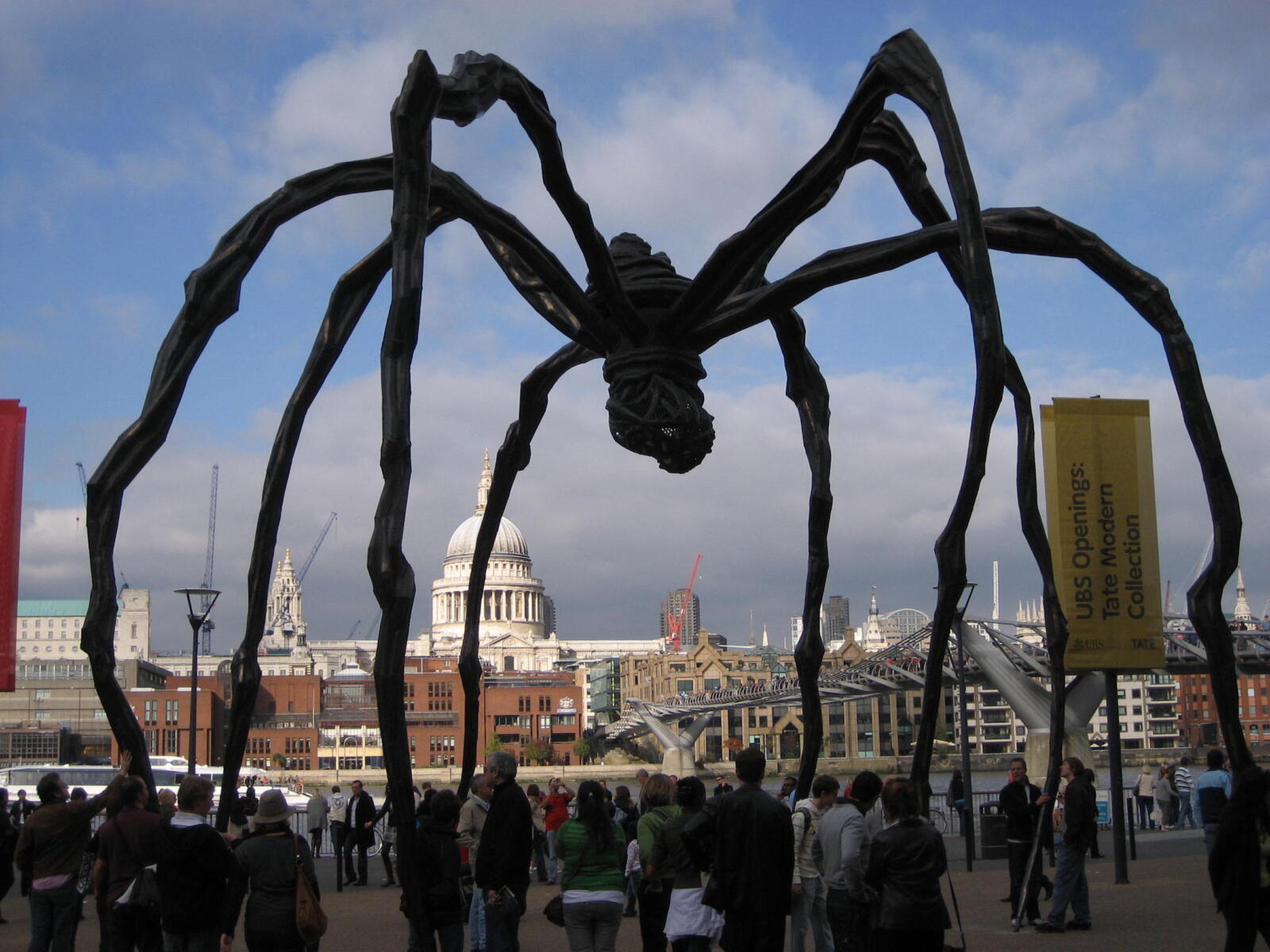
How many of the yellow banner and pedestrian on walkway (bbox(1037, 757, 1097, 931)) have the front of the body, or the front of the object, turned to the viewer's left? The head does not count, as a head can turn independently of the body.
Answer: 1

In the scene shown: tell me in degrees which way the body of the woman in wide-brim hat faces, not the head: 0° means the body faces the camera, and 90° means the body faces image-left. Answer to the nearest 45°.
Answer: approximately 180°

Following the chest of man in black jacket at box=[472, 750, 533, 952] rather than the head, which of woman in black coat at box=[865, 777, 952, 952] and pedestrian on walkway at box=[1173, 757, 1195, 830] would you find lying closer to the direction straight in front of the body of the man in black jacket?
the pedestrian on walkway

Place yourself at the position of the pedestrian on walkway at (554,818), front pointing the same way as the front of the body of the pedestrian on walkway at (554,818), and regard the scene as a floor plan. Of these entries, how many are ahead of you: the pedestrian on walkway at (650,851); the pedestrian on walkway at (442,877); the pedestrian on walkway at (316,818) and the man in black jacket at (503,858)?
3

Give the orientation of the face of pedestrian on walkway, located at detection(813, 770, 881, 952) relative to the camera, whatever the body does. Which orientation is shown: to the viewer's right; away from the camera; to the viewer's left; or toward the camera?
away from the camera

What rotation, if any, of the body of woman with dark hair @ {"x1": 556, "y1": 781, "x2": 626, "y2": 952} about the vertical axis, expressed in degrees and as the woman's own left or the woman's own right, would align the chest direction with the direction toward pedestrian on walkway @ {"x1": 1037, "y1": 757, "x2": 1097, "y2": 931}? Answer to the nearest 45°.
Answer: approximately 45° to the woman's own right

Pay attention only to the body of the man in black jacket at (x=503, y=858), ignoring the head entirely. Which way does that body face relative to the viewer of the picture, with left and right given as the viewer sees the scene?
facing away from the viewer and to the left of the viewer
